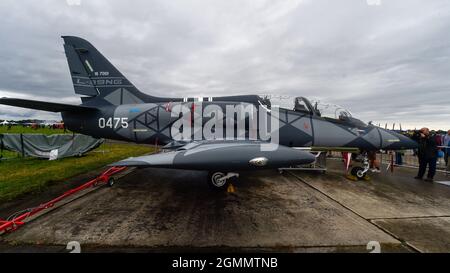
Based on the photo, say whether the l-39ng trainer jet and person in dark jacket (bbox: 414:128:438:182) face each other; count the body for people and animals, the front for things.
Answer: yes

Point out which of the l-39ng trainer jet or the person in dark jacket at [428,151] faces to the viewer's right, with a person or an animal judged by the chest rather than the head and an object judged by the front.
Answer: the l-39ng trainer jet

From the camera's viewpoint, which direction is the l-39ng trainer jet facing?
to the viewer's right

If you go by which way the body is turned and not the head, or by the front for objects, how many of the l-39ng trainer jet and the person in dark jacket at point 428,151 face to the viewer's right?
1

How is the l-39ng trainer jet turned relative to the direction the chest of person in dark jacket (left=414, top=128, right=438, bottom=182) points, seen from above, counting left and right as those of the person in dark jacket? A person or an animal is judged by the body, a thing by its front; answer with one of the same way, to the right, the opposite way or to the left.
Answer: the opposite way

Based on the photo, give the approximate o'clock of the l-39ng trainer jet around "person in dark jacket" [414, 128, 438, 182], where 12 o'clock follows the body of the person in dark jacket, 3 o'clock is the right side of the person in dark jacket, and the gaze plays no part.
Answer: The l-39ng trainer jet is roughly at 12 o'clock from the person in dark jacket.

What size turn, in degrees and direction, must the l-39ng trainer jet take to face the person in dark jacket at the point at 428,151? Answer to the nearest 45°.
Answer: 0° — it already faces them
